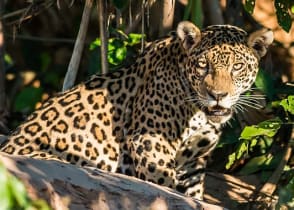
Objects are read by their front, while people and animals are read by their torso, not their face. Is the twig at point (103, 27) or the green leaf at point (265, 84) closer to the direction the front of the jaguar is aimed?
the green leaf

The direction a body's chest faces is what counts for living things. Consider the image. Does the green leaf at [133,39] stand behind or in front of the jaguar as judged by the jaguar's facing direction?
behind

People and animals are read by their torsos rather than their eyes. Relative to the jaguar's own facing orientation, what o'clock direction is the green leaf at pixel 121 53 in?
The green leaf is roughly at 7 o'clock from the jaguar.

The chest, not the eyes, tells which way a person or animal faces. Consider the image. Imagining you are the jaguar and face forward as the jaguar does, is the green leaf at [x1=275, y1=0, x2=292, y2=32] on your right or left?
on your left

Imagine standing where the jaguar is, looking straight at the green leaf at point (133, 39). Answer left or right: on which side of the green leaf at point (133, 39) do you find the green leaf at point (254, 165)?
right

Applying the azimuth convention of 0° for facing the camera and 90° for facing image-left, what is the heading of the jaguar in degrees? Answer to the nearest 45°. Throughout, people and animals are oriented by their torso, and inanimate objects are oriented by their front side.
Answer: approximately 315°
